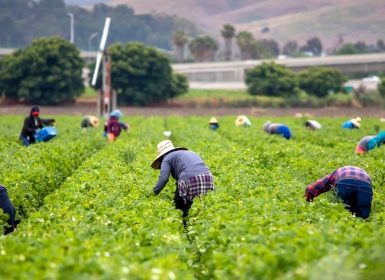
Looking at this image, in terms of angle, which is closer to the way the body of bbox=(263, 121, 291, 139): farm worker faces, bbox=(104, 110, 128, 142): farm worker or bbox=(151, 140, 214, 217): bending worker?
the farm worker

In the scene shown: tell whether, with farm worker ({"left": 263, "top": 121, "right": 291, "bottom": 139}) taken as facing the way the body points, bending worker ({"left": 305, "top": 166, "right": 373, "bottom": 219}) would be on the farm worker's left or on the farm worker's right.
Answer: on the farm worker's left

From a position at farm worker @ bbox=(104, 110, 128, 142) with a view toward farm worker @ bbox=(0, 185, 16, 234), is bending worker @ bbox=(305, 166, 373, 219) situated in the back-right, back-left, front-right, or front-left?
front-left

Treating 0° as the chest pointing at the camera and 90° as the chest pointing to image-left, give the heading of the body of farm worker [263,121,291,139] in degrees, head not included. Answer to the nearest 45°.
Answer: approximately 90°

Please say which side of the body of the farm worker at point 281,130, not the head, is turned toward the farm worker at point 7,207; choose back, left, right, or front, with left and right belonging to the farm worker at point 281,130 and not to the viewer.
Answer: left

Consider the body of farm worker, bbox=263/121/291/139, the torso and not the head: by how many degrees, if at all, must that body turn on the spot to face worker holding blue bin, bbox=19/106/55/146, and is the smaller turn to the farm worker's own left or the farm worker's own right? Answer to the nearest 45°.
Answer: approximately 45° to the farm worker's own left

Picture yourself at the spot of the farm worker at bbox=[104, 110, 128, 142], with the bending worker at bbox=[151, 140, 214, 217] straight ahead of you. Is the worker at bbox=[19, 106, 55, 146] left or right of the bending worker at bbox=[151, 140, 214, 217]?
right

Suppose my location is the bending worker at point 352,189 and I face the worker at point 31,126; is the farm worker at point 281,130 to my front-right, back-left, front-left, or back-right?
front-right

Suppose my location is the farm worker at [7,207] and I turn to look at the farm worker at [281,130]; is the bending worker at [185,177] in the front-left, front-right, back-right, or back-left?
front-right

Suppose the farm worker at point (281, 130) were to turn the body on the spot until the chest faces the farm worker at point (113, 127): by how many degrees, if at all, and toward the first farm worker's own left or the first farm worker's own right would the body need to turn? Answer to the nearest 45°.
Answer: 0° — they already face them

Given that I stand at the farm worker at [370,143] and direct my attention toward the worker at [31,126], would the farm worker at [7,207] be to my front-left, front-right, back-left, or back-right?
front-left

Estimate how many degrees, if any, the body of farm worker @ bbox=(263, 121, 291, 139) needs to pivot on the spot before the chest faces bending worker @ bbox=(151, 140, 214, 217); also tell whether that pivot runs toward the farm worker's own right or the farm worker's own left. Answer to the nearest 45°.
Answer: approximately 90° to the farm worker's own left
